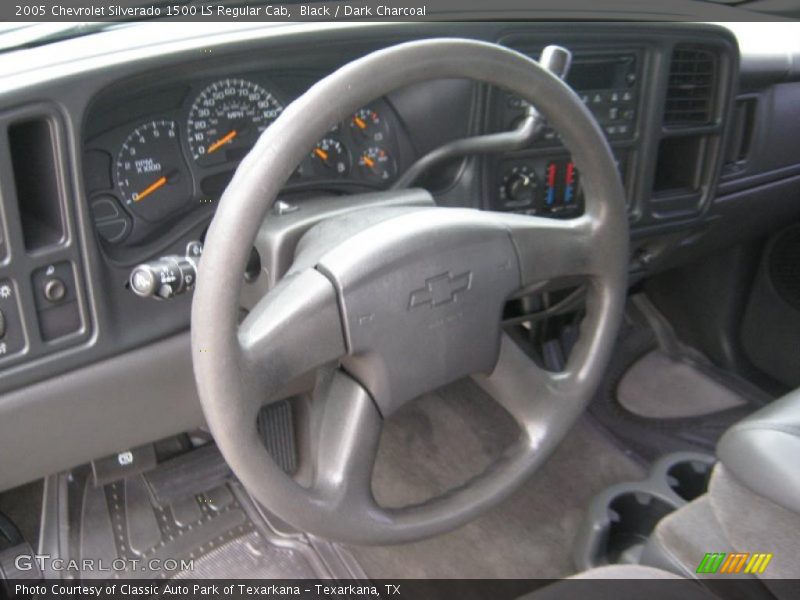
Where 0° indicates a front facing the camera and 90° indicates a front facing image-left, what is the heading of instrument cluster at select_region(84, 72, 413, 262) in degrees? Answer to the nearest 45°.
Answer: approximately 315°

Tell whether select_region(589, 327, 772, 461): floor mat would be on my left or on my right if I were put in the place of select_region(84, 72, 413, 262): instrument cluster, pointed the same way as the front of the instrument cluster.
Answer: on my left

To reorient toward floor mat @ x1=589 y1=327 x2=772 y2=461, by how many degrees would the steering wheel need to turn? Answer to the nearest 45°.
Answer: approximately 90° to its left

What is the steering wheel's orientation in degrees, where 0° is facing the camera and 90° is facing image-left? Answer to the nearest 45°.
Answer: approximately 315°
